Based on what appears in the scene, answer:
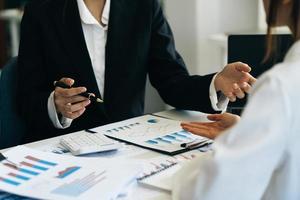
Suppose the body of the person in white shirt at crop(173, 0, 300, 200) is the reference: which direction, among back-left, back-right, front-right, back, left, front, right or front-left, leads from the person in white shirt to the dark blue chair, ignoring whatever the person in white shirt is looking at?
front

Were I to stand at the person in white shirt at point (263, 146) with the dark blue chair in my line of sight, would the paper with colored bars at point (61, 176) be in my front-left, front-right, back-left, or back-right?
front-left

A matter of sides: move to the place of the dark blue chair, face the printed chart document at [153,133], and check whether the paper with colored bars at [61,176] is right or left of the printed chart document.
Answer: right

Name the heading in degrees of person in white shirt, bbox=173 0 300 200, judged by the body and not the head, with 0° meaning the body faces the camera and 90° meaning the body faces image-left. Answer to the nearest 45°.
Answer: approximately 135°

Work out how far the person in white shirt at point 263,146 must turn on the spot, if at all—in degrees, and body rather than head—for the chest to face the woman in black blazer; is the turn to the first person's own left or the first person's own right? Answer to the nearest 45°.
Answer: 0° — they already face them

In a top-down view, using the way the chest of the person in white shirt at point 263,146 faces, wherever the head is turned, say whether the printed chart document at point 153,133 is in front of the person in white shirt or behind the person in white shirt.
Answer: in front
